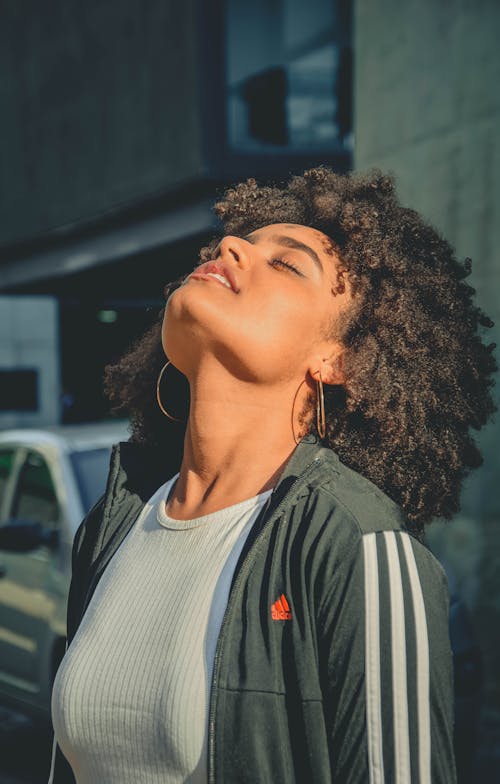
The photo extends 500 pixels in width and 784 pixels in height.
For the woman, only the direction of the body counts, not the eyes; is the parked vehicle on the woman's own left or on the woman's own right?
on the woman's own right

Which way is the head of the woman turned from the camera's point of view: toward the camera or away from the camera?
toward the camera

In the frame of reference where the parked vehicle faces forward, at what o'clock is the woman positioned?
The woman is roughly at 1 o'clock from the parked vehicle.

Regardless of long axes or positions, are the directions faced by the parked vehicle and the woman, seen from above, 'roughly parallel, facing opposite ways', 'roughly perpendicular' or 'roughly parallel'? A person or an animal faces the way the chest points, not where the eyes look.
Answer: roughly perpendicular

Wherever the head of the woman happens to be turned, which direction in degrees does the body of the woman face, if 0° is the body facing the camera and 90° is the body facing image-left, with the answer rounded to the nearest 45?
approximately 45°

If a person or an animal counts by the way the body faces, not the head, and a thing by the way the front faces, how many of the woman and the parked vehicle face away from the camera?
0
